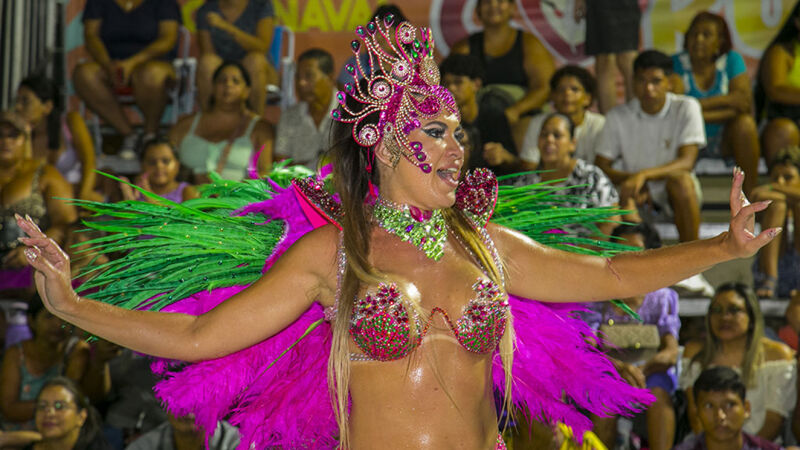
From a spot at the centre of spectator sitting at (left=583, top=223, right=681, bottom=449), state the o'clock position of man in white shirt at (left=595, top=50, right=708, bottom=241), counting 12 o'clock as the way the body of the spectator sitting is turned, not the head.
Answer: The man in white shirt is roughly at 6 o'clock from the spectator sitting.

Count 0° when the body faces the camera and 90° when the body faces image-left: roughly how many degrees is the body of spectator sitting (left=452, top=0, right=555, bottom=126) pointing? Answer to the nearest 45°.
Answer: approximately 0°

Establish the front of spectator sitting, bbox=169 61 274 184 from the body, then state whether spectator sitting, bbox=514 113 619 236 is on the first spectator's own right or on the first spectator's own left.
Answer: on the first spectator's own left
